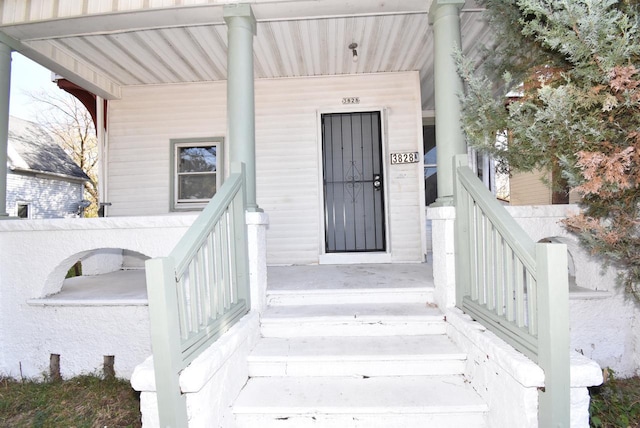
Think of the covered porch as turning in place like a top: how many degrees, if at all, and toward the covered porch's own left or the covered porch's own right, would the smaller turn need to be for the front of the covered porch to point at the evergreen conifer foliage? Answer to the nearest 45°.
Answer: approximately 45° to the covered porch's own left

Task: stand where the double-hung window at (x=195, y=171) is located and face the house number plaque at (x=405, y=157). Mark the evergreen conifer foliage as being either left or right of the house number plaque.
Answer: right

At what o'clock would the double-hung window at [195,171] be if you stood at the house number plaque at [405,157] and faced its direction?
The double-hung window is roughly at 3 o'clock from the house number plaque.

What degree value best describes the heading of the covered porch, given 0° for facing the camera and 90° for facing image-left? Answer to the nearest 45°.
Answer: approximately 0°

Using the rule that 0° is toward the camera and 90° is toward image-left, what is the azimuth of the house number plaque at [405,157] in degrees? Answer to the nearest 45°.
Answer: approximately 0°

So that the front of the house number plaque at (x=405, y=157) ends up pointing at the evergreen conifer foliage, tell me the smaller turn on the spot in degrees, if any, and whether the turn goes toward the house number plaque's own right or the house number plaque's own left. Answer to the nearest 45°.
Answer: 0° — it already faces it
